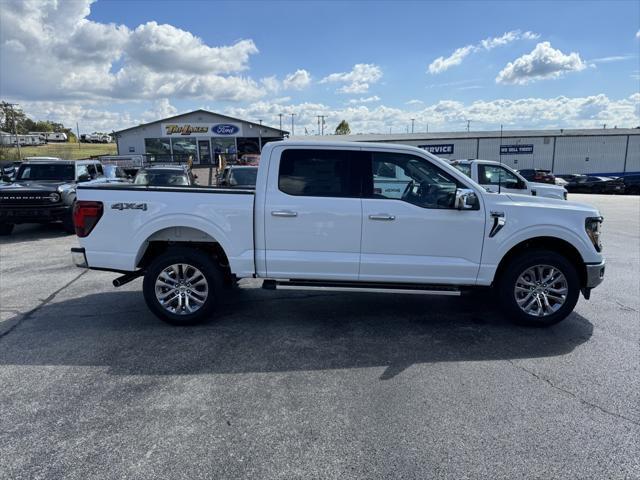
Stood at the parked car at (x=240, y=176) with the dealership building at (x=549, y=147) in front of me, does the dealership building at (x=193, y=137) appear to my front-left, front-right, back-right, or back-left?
front-left

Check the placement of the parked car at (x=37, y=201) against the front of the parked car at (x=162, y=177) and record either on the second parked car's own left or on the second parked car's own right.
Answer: on the second parked car's own right

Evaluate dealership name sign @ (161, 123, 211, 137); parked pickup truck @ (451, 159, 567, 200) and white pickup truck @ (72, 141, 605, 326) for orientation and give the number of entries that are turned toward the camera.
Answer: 1

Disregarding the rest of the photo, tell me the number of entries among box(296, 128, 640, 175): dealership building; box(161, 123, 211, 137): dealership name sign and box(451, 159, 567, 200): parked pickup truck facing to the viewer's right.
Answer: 1

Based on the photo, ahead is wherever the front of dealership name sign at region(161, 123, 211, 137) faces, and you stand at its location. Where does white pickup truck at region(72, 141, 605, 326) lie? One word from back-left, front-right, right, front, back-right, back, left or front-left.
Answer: front

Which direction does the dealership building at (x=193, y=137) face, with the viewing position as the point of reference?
facing the viewer

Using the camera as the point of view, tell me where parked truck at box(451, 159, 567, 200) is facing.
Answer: facing to the right of the viewer

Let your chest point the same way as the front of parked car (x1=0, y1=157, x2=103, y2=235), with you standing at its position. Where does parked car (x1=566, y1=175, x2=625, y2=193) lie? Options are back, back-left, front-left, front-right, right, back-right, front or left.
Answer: left

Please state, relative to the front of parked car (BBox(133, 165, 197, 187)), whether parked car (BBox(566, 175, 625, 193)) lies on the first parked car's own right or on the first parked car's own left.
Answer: on the first parked car's own left

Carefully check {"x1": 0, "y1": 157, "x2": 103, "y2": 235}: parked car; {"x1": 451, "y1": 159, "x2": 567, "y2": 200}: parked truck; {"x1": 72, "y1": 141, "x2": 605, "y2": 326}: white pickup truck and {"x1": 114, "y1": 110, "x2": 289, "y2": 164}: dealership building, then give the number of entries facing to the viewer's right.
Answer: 2

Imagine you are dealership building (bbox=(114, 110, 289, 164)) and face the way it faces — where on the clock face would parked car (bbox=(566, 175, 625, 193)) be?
The parked car is roughly at 10 o'clock from the dealership building.

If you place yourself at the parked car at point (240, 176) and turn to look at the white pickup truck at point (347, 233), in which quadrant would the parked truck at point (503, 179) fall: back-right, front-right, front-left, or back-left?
front-left

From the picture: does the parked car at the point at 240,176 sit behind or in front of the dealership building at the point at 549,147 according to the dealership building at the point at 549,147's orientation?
in front

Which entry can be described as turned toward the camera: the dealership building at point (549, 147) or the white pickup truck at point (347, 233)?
the dealership building

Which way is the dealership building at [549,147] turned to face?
toward the camera

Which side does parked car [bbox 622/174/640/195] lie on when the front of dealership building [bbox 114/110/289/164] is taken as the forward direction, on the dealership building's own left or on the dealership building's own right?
on the dealership building's own left

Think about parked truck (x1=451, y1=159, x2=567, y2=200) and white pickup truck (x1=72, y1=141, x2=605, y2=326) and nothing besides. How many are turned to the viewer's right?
2

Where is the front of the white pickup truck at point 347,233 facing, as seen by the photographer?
facing to the right of the viewer

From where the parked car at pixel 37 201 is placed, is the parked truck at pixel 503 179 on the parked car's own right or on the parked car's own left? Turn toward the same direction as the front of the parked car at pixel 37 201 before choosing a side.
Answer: on the parked car's own left

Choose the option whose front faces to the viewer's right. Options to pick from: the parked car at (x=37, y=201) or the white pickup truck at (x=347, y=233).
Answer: the white pickup truck

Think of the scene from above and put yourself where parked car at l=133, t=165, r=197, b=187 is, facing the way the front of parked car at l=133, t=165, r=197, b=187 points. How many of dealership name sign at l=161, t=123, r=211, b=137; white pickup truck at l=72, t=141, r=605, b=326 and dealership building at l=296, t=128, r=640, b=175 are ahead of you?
1
